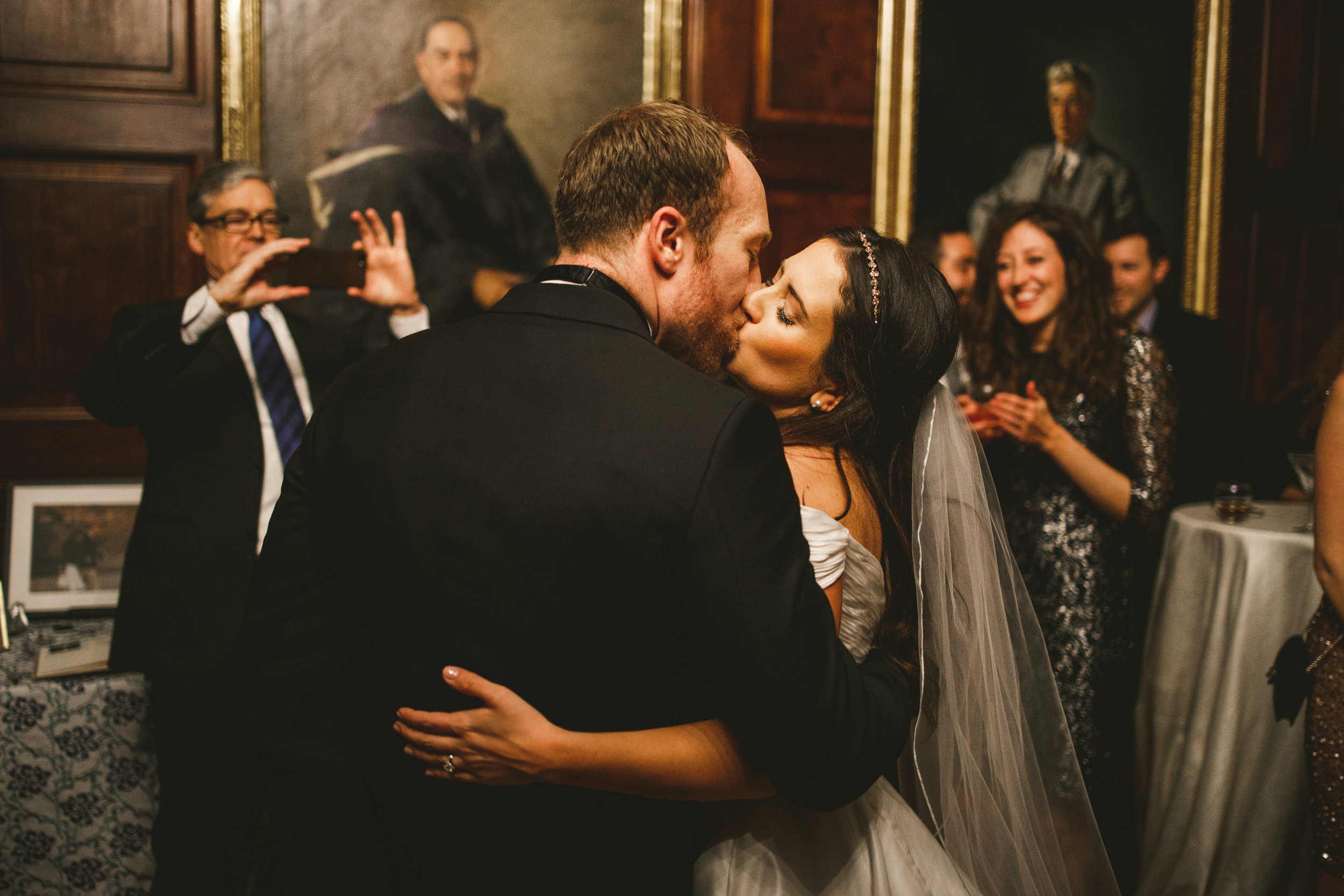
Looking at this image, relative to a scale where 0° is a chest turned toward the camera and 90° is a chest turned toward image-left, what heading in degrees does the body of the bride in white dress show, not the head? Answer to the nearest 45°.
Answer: approximately 90°

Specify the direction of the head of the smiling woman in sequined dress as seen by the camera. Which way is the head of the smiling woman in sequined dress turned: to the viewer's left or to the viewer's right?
to the viewer's left

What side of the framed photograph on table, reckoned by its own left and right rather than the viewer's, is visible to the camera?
front

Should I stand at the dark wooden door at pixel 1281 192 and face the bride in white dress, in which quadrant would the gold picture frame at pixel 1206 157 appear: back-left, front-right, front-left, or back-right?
front-right

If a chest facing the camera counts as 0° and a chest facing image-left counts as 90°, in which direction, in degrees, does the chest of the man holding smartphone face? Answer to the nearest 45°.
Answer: approximately 315°

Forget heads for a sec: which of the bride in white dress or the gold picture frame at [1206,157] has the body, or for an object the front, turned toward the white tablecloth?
the gold picture frame

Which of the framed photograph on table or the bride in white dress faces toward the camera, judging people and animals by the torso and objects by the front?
the framed photograph on table

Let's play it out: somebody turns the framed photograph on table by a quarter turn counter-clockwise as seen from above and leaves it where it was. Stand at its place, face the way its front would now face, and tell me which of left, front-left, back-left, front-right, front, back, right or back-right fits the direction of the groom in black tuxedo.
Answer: right

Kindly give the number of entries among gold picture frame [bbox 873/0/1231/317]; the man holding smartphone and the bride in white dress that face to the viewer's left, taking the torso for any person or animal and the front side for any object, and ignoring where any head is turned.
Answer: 1

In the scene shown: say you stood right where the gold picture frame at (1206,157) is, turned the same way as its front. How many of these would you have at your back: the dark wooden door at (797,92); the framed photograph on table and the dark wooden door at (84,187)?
0

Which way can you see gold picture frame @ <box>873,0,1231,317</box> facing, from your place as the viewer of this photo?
facing the viewer

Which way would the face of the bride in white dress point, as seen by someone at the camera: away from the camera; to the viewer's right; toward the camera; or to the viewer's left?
to the viewer's left

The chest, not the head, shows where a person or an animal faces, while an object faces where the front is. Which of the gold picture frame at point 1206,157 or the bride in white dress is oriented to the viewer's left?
the bride in white dress
